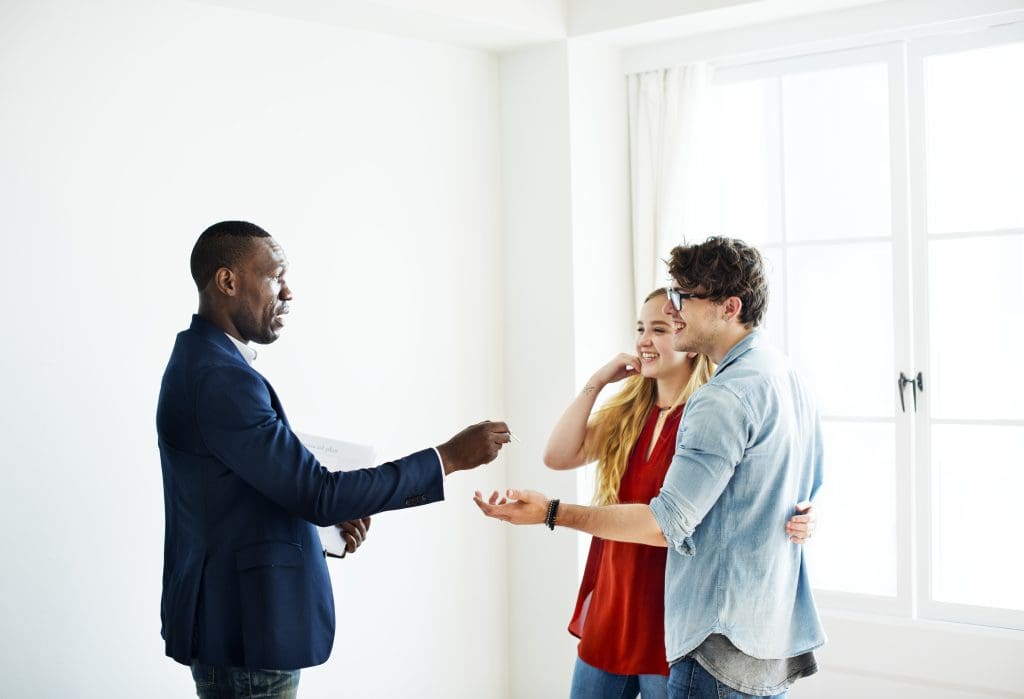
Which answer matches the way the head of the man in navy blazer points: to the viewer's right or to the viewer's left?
to the viewer's right

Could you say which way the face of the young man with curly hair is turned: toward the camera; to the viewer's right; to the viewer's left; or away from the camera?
to the viewer's left

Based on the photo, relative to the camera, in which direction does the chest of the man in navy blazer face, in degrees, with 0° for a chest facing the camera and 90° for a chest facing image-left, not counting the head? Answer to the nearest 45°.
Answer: approximately 270°

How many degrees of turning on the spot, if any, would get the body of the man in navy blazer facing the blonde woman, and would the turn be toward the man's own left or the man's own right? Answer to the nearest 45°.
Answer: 0° — they already face them

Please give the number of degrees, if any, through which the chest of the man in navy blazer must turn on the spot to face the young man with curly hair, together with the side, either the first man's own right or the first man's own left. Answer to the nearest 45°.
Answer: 0° — they already face them

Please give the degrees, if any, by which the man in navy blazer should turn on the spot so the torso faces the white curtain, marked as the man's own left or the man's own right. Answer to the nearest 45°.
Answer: approximately 45° to the man's own left
